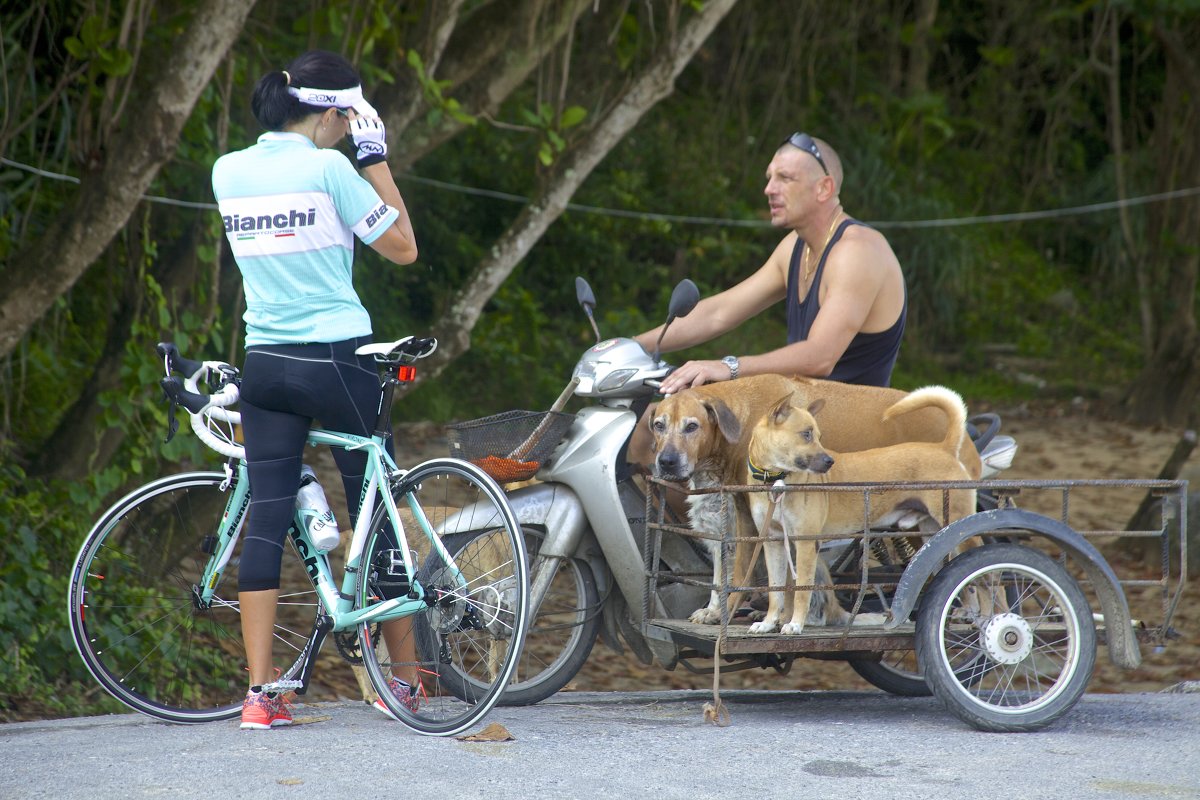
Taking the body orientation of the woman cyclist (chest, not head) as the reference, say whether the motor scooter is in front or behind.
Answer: in front

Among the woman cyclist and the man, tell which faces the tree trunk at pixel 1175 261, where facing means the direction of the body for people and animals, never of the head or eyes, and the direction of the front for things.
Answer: the woman cyclist

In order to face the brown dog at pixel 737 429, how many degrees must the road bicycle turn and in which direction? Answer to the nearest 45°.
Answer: approximately 135° to its right

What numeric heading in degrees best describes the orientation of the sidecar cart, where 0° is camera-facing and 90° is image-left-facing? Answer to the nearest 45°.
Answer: approximately 90°

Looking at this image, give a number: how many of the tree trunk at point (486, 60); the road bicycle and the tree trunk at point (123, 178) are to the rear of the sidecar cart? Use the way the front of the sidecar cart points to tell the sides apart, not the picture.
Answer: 0

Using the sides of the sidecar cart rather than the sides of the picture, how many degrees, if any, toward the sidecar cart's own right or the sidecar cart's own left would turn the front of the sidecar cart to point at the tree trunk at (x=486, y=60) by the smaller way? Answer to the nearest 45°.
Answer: approximately 45° to the sidecar cart's own right

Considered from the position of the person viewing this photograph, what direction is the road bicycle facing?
facing away from the viewer and to the left of the viewer

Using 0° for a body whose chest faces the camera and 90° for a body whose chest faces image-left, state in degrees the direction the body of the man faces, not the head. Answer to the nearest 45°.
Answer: approximately 45°

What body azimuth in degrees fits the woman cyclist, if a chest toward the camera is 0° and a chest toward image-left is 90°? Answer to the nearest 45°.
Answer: approximately 225°

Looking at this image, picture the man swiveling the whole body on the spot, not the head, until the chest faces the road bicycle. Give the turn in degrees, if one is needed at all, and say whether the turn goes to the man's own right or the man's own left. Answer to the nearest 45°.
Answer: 0° — they already face it

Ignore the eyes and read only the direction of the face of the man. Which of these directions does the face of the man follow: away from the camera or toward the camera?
toward the camera

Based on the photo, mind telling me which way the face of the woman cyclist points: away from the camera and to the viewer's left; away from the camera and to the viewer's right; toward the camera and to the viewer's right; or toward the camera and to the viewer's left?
away from the camera and to the viewer's right

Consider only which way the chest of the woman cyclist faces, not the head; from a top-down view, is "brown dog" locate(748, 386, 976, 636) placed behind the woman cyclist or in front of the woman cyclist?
in front

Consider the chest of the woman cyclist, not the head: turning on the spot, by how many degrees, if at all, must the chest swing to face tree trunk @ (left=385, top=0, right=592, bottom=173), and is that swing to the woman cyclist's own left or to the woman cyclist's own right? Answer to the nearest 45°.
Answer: approximately 45° to the woman cyclist's own left

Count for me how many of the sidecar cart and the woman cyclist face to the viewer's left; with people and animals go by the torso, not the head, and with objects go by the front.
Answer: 1

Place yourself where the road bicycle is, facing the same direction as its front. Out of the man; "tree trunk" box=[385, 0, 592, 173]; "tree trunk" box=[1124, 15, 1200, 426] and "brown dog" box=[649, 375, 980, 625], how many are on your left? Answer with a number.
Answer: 0
